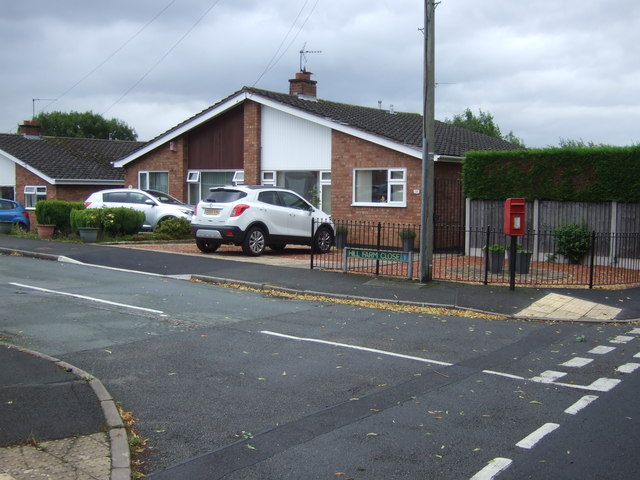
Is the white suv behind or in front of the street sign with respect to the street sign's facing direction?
behind

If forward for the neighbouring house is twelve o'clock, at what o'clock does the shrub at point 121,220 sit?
The shrub is roughly at 10 o'clock from the neighbouring house.

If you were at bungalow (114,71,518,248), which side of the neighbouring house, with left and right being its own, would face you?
left

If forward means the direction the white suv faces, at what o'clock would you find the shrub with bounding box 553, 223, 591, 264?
The shrub is roughly at 2 o'clock from the white suv.

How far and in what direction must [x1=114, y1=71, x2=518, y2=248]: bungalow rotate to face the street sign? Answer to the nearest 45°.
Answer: approximately 45° to its left

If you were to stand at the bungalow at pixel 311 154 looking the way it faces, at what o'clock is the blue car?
The blue car is roughly at 2 o'clock from the bungalow.

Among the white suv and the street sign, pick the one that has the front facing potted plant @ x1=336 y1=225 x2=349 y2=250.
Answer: the white suv

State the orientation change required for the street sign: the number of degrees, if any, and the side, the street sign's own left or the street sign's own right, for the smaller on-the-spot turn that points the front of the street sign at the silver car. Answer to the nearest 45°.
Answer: approximately 135° to the street sign's own right

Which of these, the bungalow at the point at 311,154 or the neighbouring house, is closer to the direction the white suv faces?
the bungalow

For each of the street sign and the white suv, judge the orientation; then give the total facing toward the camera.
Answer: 1

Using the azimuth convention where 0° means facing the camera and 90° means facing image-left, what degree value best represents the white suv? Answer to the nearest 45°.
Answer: approximately 225°
